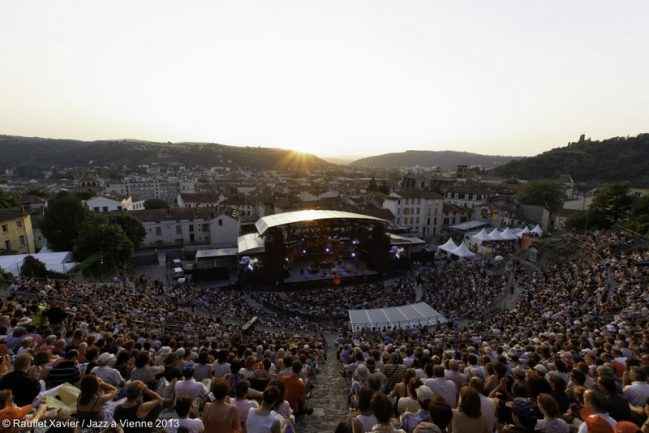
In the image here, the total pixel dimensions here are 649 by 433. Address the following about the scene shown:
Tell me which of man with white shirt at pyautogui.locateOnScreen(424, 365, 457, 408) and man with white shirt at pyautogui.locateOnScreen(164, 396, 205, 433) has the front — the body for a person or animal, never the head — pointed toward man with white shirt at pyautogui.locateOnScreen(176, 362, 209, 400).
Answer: man with white shirt at pyautogui.locateOnScreen(164, 396, 205, 433)

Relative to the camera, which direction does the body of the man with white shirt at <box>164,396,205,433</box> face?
away from the camera

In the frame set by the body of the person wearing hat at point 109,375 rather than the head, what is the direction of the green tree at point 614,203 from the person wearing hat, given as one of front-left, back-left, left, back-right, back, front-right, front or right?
front-right

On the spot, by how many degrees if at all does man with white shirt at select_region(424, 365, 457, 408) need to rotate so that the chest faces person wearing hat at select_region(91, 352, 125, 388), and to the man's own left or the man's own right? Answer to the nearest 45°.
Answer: approximately 90° to the man's own left

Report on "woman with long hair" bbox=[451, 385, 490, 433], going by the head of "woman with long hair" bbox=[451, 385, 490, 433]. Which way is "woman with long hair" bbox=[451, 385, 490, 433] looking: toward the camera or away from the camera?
away from the camera

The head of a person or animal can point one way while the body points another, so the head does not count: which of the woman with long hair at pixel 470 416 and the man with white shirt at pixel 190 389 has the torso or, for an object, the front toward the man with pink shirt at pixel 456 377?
the woman with long hair

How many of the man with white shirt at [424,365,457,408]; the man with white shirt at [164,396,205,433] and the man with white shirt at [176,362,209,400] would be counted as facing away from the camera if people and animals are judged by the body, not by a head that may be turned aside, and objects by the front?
3

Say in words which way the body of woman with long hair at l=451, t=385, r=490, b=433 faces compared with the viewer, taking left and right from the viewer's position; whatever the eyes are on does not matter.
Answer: facing away from the viewer

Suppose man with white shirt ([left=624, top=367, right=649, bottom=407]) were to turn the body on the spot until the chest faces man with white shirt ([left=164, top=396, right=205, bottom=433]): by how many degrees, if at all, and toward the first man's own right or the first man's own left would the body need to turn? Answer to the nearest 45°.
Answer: approximately 90° to the first man's own left

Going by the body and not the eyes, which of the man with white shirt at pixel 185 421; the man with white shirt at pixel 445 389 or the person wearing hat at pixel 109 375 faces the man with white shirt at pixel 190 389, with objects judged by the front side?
the man with white shirt at pixel 185 421

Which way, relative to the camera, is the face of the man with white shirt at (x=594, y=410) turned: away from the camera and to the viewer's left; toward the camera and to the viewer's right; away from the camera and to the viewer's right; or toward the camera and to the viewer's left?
away from the camera and to the viewer's left

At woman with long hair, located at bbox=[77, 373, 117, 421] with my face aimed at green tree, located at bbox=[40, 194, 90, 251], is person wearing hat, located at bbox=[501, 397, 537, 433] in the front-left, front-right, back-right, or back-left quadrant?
back-right

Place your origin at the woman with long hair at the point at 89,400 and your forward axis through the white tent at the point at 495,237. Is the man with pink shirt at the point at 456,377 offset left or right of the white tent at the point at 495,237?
right

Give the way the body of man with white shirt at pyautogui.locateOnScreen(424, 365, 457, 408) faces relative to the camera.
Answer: away from the camera

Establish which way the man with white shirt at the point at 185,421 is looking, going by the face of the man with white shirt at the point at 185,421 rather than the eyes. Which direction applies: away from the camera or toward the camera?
away from the camera

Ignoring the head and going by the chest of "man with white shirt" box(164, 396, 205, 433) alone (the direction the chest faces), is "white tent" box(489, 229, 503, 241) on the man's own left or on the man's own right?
on the man's own right

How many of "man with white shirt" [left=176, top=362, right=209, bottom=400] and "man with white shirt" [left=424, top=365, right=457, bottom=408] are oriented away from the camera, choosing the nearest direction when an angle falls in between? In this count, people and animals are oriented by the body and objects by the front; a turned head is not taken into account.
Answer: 2
